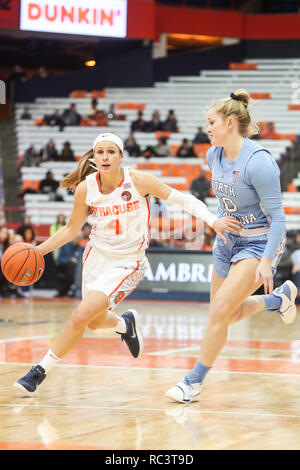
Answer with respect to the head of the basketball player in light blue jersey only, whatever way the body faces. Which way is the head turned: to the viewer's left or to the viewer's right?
to the viewer's left

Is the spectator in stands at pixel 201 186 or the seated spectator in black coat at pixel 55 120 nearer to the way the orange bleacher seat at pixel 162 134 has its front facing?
the spectator in stands

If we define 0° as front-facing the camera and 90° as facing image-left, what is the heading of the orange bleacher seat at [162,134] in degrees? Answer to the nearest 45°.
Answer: approximately 0°

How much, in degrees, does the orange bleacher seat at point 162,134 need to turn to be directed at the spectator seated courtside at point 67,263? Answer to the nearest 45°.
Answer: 0° — it already faces them

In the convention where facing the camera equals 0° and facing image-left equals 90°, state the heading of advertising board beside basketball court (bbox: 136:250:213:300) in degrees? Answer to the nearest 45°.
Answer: approximately 0°

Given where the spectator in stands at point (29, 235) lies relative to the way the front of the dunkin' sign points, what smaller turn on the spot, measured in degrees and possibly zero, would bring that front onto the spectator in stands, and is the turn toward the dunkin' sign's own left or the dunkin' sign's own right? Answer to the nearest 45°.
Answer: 0° — it already faces them

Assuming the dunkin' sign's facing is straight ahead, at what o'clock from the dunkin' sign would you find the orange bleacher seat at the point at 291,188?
The orange bleacher seat is roughly at 10 o'clock from the dunkin' sign.

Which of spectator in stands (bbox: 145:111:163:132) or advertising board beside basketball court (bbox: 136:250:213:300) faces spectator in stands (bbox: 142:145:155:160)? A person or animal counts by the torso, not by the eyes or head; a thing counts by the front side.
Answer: spectator in stands (bbox: 145:111:163:132)

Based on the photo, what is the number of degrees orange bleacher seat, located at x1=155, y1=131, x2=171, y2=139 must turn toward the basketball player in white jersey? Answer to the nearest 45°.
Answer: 0° — it already faces them

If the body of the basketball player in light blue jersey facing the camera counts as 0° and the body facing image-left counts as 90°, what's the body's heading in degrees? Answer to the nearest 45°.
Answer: approximately 45°
